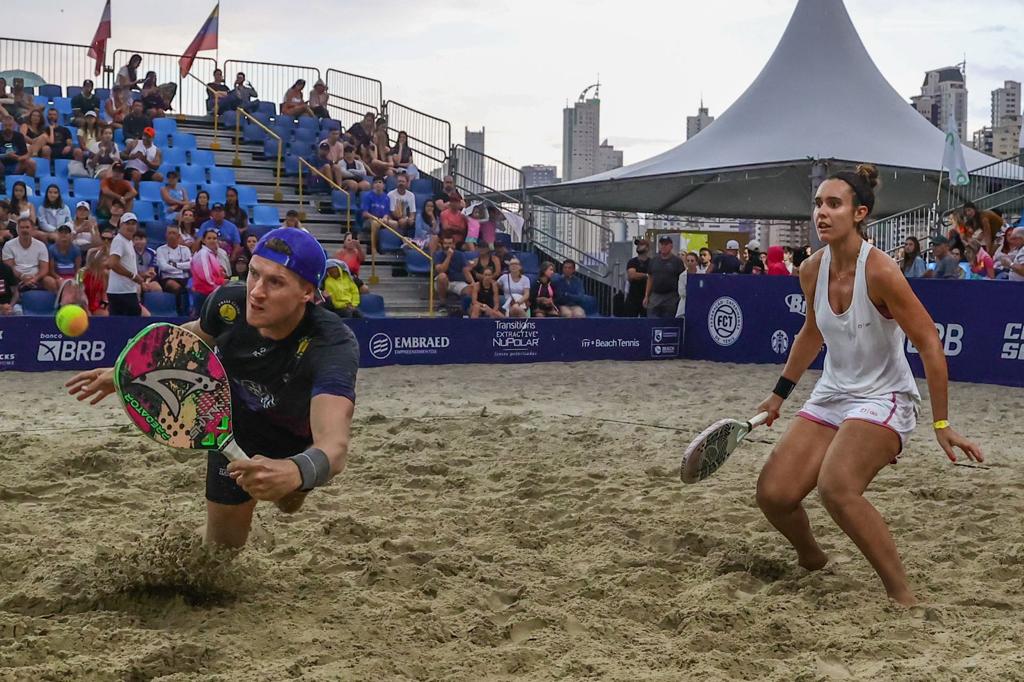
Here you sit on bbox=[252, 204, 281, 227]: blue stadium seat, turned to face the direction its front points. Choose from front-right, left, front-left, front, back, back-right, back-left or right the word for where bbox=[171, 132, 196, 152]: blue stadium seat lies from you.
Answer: back-right

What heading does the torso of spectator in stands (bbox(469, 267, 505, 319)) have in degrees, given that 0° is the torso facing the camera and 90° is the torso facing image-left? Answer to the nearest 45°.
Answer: approximately 0°

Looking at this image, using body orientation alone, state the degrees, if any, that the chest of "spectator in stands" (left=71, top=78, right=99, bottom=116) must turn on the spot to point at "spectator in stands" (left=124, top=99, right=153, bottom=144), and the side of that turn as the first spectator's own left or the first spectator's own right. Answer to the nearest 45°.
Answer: approximately 45° to the first spectator's own left

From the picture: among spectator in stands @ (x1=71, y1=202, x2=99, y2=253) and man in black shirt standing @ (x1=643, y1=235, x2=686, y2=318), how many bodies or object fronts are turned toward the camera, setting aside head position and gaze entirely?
2

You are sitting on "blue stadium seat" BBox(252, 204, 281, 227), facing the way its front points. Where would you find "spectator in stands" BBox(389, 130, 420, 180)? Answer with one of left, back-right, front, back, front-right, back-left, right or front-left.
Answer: back-left

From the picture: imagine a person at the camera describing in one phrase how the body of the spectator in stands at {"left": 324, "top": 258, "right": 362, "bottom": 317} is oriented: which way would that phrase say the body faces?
toward the camera

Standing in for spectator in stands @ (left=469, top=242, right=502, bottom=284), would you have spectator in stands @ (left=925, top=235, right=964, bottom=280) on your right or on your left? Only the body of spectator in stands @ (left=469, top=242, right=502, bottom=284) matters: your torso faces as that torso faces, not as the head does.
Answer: on your left

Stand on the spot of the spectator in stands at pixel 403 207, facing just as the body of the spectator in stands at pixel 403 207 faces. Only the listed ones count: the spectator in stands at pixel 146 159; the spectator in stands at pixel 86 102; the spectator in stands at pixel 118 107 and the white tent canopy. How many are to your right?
3

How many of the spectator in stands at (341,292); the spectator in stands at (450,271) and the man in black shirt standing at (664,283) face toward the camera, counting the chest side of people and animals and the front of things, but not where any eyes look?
3

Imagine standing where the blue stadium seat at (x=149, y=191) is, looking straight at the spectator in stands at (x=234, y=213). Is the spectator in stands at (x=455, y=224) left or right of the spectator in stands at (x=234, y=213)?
left

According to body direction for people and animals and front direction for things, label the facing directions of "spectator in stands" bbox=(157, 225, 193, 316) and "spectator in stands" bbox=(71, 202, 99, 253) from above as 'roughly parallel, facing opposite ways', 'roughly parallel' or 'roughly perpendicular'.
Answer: roughly parallel

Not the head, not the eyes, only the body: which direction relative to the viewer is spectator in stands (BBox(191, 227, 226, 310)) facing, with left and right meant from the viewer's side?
facing the viewer and to the right of the viewer

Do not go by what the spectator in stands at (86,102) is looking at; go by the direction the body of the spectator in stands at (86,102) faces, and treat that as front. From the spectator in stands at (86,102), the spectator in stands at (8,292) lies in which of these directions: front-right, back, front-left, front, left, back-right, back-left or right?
front

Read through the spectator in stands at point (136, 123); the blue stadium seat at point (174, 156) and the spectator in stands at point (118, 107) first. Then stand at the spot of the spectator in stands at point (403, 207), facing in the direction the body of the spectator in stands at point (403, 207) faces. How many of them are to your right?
3

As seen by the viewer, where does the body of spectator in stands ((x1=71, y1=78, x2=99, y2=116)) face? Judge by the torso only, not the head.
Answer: toward the camera

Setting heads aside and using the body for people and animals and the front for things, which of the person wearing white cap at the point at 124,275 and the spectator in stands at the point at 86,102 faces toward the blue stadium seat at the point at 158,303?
the spectator in stands

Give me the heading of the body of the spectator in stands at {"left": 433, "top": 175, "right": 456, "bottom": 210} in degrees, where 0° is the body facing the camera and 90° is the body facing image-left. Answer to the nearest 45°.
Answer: approximately 0°

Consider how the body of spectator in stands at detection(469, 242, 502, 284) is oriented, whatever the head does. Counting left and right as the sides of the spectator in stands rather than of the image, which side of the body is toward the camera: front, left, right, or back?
front

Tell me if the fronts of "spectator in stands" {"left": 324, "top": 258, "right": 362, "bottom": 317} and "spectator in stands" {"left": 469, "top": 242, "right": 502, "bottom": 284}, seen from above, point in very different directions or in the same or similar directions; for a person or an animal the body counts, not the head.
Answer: same or similar directions

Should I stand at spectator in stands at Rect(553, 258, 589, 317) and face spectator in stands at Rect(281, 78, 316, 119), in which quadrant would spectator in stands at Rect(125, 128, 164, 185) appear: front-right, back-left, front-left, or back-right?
front-left

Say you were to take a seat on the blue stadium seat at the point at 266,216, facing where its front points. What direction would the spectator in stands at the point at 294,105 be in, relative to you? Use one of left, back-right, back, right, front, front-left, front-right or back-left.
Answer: back
